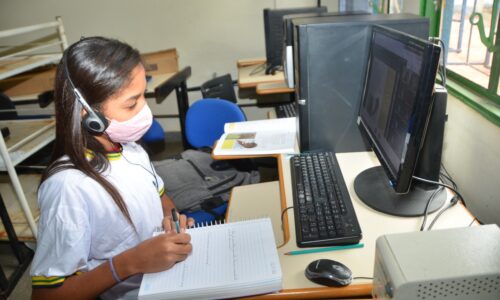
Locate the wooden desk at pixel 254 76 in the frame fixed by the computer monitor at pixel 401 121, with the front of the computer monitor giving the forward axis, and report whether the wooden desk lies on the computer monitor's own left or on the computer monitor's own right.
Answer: on the computer monitor's own right

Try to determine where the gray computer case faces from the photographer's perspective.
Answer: facing to the left of the viewer

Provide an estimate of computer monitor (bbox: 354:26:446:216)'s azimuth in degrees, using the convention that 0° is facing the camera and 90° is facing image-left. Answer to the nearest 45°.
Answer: approximately 45°

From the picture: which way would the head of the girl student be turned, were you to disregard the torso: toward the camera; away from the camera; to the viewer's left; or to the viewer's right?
to the viewer's right

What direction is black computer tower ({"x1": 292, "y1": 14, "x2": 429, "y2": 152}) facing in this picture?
to the viewer's left

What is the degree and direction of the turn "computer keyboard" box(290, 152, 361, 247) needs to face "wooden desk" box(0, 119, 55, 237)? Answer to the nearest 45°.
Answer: approximately 45° to its right

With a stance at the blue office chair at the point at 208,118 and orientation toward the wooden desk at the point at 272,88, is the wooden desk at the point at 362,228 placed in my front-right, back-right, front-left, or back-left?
back-right

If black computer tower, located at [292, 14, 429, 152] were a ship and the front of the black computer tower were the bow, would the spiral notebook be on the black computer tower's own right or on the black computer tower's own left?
on the black computer tower's own left
